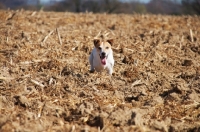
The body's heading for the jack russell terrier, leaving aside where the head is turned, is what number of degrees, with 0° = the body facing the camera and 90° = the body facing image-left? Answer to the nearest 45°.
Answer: approximately 0°
